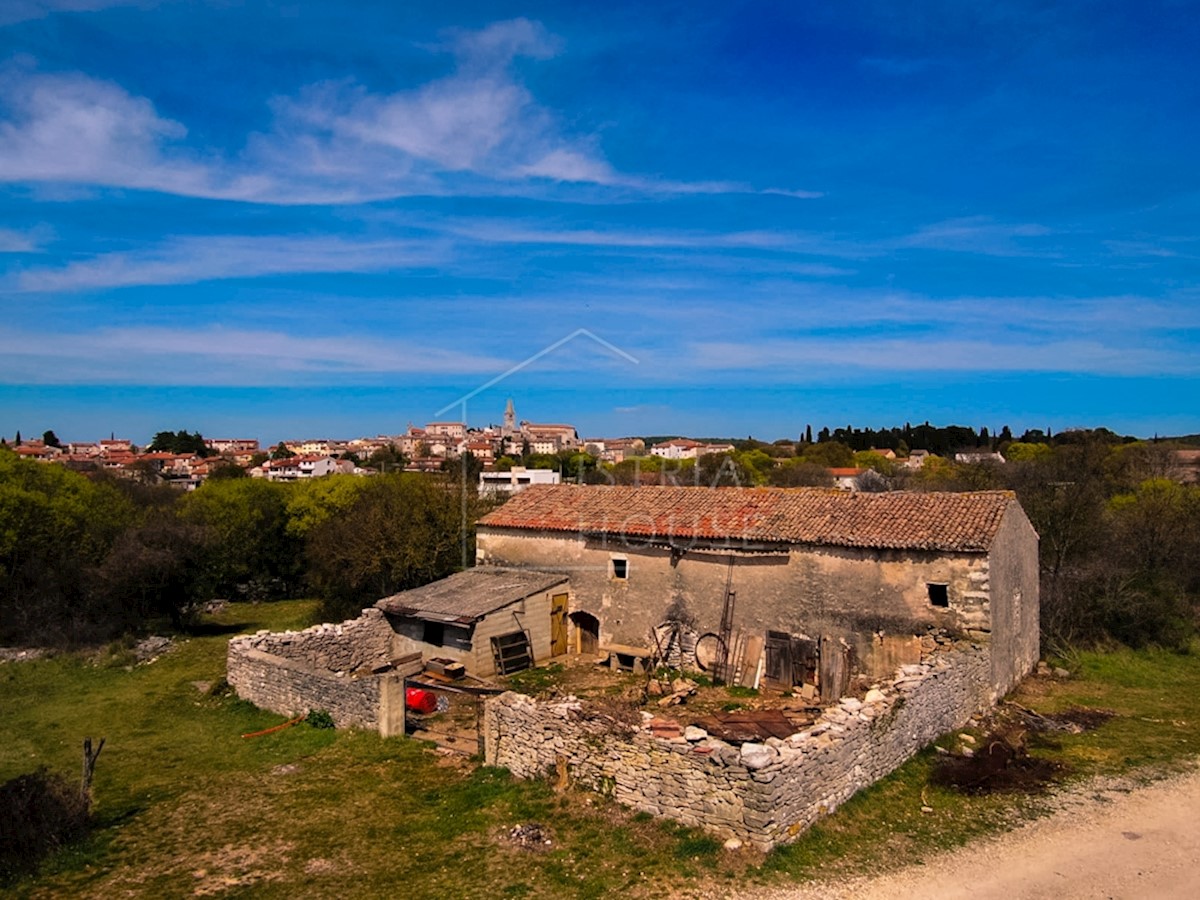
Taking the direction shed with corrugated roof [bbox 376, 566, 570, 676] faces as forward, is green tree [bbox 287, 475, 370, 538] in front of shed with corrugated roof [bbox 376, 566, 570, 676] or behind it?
behind

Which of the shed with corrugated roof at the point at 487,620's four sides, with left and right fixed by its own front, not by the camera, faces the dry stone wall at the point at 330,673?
right

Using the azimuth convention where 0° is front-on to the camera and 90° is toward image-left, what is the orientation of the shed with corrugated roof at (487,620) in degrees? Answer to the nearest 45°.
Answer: approximately 315°

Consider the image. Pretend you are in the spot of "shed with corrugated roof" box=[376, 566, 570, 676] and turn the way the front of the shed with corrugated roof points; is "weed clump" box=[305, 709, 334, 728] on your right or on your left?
on your right

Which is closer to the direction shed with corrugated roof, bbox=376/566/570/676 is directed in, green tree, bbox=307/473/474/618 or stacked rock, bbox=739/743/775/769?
the stacked rock

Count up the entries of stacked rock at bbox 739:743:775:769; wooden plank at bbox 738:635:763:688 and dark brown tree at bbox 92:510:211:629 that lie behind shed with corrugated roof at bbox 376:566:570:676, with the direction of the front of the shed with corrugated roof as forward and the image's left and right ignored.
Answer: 1

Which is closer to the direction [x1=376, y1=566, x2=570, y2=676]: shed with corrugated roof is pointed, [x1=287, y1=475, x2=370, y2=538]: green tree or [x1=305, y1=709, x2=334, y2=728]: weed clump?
the weed clump

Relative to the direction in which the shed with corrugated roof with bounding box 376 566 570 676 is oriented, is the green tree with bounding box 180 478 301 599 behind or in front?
behind

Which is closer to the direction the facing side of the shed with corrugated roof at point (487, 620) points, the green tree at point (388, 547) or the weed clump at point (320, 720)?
the weed clump

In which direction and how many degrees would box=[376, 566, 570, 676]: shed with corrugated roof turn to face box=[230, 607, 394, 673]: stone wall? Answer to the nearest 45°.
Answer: approximately 135° to its right
